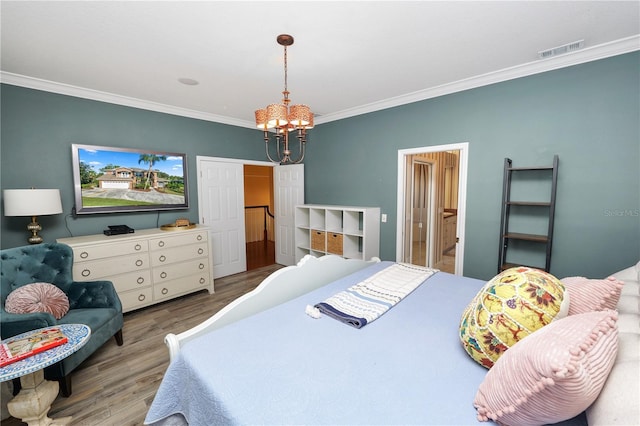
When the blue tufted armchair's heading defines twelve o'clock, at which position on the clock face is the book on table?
The book on table is roughly at 2 o'clock from the blue tufted armchair.

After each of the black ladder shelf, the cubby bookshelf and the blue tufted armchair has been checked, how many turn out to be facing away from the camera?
0

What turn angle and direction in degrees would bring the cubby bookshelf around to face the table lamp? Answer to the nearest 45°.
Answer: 0° — it already faces it

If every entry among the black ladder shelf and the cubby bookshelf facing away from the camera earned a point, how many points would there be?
0

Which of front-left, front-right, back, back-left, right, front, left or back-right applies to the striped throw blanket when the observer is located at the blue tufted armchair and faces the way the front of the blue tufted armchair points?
front

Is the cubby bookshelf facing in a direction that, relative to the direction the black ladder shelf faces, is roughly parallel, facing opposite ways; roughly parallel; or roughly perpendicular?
roughly parallel

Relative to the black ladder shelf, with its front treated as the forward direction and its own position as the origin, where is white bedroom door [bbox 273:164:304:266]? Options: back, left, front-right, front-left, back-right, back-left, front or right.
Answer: right

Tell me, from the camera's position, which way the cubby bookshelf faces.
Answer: facing the viewer and to the left of the viewer

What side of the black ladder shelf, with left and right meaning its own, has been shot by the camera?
front

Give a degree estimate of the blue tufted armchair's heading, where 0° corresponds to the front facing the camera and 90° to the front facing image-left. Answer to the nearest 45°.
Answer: approximately 315°

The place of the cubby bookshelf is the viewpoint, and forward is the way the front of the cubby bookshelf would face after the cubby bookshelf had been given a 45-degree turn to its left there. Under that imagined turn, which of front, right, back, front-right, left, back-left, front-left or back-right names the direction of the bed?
front

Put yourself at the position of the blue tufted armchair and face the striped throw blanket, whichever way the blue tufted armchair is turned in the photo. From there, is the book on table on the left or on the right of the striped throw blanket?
right

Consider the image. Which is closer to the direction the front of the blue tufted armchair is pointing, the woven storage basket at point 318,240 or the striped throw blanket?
the striped throw blanket

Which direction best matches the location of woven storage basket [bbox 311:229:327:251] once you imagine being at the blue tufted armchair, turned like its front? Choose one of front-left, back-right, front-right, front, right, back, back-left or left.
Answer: front-left

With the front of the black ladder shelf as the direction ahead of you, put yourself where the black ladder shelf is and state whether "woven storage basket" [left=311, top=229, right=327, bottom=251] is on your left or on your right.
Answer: on your right

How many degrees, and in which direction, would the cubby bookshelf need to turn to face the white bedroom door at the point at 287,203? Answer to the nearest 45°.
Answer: approximately 90° to its right

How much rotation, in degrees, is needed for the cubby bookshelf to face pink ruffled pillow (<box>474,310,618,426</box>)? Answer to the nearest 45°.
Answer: approximately 45° to its left
